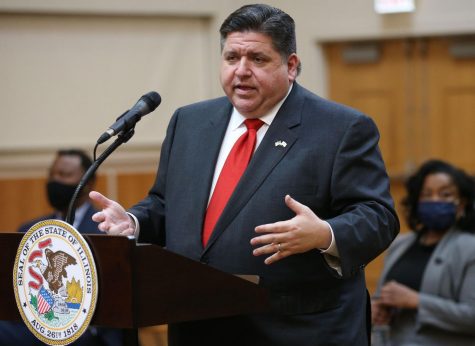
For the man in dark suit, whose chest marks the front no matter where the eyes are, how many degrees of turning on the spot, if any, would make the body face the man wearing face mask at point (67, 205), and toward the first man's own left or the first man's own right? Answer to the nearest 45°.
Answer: approximately 90° to the first man's own right

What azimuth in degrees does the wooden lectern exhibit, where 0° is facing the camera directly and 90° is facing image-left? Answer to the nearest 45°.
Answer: approximately 45°

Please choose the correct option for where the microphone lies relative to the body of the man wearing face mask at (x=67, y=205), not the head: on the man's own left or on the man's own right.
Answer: on the man's own left

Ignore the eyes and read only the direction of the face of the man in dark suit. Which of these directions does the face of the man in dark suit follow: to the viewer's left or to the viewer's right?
to the viewer's left
